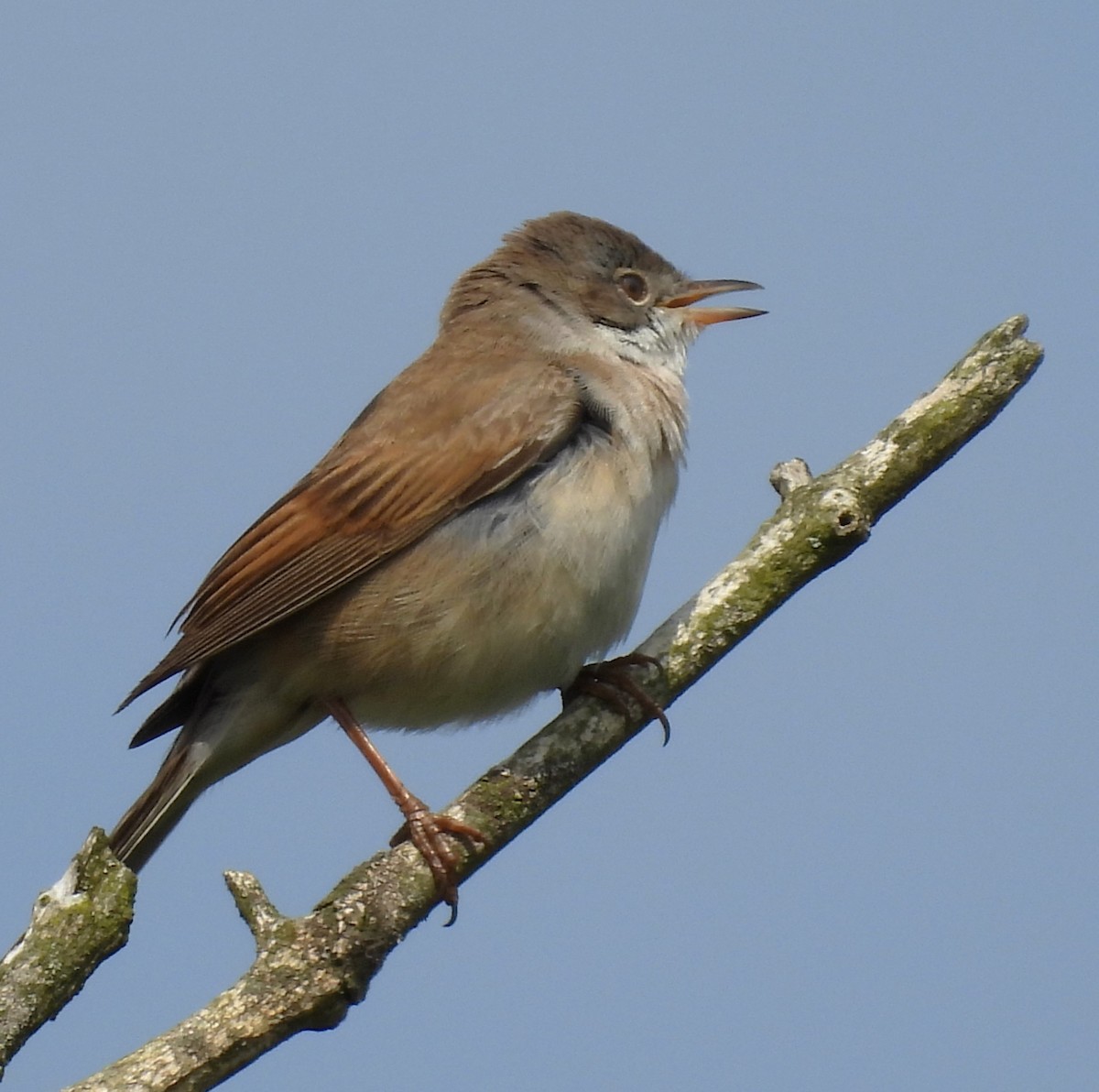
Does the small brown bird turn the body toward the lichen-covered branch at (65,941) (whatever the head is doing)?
no

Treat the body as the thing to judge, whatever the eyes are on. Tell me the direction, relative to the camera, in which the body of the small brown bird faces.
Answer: to the viewer's right
